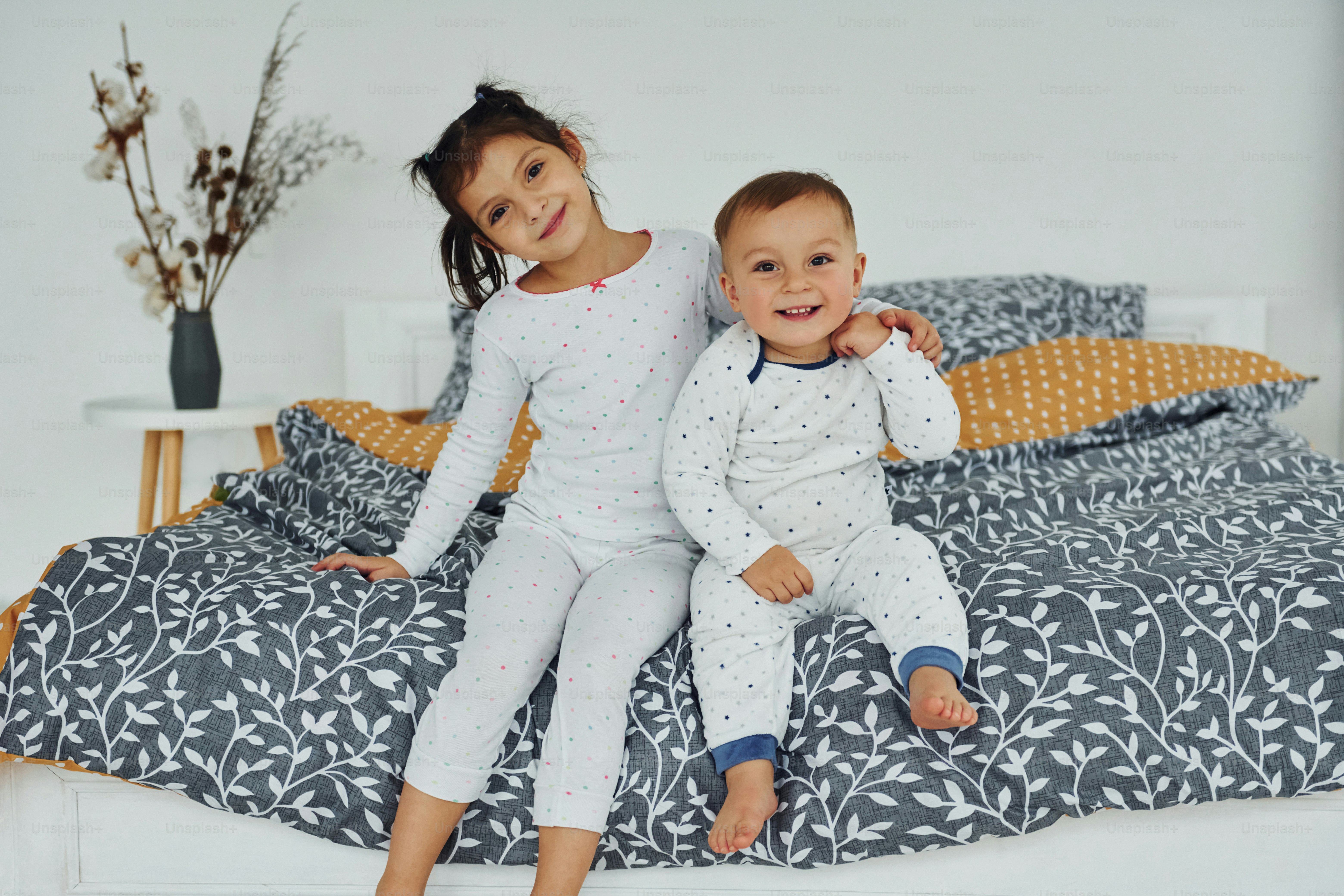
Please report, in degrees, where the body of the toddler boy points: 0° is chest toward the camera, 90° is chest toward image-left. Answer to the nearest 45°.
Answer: approximately 0°

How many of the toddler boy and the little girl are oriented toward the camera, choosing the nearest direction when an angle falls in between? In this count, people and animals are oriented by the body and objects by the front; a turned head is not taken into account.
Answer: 2

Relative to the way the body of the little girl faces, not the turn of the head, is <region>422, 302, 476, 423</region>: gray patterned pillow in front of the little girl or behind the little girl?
behind

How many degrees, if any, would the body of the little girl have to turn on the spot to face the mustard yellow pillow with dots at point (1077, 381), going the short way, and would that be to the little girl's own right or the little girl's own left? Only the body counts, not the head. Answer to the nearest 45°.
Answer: approximately 135° to the little girl's own left

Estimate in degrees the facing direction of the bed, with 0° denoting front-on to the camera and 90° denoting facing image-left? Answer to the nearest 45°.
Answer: approximately 0°
